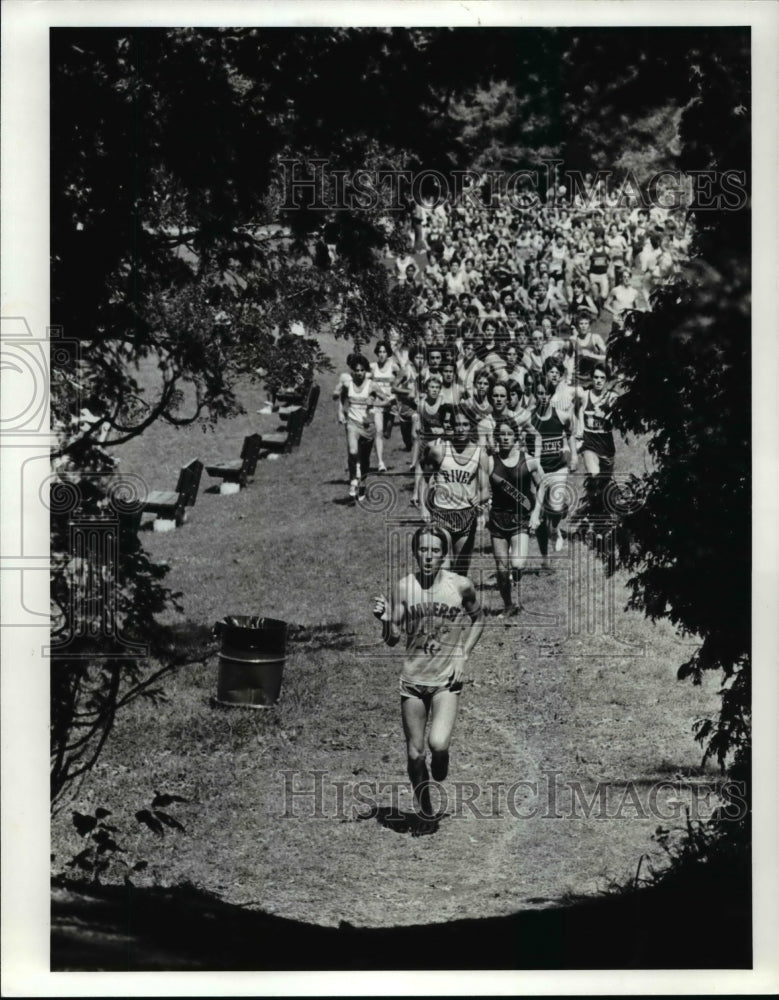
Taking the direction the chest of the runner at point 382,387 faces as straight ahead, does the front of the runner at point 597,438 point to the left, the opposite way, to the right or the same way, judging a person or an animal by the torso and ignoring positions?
the same way

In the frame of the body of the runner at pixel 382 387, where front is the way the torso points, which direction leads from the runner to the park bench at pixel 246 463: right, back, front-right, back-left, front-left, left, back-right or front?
right

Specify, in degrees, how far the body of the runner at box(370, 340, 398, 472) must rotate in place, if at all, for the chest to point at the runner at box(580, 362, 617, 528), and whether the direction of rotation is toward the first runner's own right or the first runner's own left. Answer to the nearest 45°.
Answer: approximately 90° to the first runner's own left

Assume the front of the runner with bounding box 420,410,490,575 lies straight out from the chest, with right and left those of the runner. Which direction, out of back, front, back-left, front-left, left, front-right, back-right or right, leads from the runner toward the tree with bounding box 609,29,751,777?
left

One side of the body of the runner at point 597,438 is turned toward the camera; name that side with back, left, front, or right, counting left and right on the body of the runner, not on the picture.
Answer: front

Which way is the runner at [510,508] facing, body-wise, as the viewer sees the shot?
toward the camera

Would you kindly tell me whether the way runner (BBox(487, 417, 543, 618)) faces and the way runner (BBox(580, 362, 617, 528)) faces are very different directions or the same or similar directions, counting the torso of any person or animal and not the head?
same or similar directions

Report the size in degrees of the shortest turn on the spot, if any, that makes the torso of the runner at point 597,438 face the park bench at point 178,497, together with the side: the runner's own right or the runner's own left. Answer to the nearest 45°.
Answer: approximately 90° to the runner's own right

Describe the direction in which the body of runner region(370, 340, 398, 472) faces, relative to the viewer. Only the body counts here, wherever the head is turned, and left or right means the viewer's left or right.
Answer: facing the viewer

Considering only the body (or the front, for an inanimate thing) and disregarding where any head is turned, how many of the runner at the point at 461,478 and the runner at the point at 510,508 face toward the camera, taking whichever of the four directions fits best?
2

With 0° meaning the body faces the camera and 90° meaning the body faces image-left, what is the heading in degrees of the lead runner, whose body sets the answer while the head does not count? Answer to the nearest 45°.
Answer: approximately 0°

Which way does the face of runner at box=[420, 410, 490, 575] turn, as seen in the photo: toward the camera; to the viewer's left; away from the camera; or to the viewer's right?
toward the camera

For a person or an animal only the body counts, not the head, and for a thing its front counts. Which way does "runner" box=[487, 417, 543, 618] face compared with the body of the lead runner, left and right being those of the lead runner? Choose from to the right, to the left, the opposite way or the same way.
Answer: the same way
